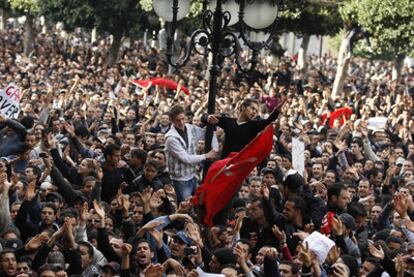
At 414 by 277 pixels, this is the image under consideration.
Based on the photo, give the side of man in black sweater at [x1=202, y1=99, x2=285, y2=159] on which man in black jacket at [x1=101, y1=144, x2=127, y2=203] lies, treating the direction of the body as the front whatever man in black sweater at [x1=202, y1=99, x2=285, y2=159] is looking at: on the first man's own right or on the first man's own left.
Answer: on the first man's own right

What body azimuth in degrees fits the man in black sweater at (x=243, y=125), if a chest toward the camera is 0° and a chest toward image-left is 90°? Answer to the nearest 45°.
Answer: approximately 0°

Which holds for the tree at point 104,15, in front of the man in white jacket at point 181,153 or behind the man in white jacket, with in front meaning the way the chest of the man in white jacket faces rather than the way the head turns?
behind

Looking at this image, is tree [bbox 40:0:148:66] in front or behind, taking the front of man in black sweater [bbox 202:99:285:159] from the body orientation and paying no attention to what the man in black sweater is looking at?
behind

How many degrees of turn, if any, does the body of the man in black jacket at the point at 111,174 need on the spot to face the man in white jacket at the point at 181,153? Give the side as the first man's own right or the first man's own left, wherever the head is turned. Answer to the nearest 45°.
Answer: approximately 45° to the first man's own left

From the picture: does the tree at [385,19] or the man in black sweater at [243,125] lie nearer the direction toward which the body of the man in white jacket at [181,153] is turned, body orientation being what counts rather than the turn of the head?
the man in black sweater

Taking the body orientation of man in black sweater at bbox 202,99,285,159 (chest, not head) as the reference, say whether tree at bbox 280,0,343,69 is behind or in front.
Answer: behind

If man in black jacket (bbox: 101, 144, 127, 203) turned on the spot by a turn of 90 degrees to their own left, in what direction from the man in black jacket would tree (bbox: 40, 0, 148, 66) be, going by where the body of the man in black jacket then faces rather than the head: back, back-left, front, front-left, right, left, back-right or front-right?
front-left

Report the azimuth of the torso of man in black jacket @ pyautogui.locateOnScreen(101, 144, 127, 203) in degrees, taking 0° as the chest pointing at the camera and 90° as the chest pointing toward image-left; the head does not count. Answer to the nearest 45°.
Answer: approximately 315°
